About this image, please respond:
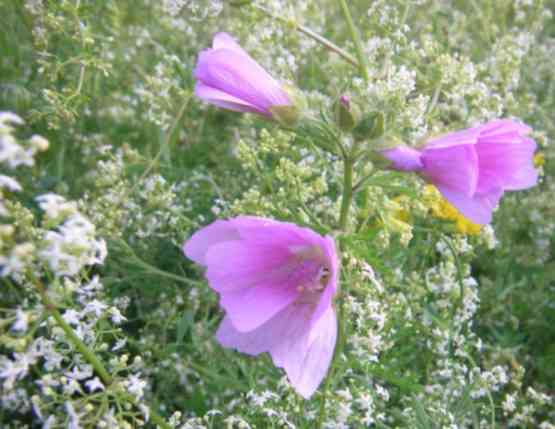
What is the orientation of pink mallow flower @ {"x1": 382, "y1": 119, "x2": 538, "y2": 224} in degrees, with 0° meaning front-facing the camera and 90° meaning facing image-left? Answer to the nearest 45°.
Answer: approximately 270°

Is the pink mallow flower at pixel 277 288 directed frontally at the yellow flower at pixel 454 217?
no

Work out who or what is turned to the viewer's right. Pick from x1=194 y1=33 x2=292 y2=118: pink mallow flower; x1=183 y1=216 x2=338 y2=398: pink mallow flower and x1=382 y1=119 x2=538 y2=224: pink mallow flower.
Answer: x1=382 y1=119 x2=538 y2=224: pink mallow flower

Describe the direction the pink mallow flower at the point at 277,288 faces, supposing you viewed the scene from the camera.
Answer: facing the viewer and to the left of the viewer

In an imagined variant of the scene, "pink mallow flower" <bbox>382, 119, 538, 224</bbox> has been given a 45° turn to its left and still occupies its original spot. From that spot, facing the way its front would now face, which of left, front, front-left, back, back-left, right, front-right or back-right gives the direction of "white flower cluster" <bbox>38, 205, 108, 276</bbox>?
back

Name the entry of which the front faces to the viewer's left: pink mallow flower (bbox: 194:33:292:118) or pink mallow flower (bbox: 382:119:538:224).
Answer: pink mallow flower (bbox: 194:33:292:118)

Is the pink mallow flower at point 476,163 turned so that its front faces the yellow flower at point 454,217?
no

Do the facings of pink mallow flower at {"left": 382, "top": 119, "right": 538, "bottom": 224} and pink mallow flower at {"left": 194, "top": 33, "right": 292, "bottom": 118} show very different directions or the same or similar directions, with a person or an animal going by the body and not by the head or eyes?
very different directions

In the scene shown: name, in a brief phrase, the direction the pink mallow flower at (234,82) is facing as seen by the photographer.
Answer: facing to the left of the viewer

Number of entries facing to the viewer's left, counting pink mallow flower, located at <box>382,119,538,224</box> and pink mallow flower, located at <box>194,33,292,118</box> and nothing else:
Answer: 1
